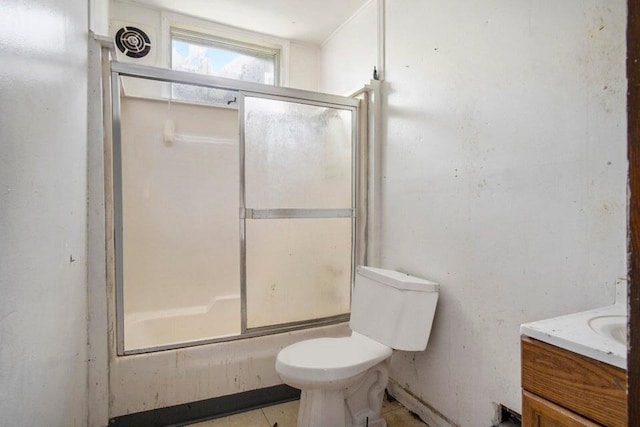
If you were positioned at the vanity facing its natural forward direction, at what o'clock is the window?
The window is roughly at 2 o'clock from the vanity.

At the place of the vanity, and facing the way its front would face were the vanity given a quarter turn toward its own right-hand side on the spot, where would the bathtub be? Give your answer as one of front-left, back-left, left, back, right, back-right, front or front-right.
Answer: front-left

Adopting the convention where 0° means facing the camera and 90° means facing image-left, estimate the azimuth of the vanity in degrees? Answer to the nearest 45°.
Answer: approximately 45°

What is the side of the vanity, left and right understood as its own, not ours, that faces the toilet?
right

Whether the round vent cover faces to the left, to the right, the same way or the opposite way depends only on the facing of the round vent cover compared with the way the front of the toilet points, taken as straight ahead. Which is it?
to the left

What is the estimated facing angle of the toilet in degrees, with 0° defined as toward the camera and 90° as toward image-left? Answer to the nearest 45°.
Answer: approximately 45°

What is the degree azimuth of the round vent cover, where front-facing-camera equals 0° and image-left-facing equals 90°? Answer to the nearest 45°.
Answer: approximately 0°

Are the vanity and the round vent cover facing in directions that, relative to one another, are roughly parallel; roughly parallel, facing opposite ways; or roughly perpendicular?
roughly perpendicular
